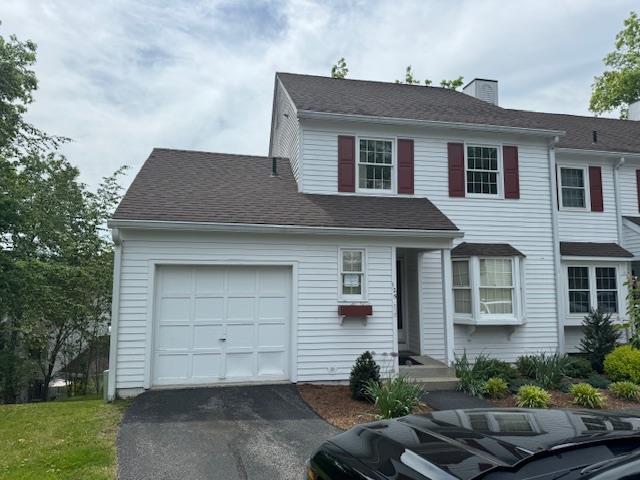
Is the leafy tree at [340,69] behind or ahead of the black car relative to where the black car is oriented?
ahead

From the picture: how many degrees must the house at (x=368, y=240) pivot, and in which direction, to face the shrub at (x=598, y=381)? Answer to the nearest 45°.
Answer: approximately 90° to its left

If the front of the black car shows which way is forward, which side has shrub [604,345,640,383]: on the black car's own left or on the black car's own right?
on the black car's own right

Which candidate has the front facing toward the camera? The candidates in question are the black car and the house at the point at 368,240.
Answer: the house

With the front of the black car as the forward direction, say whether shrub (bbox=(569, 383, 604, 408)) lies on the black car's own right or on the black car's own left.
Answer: on the black car's own right

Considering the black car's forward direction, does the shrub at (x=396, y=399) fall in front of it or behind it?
in front

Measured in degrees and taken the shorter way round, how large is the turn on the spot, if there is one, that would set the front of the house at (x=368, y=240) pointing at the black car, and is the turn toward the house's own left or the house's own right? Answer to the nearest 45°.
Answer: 0° — it already faces it

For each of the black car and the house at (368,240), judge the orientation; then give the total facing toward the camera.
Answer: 1

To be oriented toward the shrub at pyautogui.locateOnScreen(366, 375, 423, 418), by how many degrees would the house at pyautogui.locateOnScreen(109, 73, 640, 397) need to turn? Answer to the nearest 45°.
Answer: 0° — it already faces it

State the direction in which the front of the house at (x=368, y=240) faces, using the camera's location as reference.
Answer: facing the viewer

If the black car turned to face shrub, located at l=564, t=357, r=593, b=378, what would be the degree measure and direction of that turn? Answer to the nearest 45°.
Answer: approximately 45° to its right

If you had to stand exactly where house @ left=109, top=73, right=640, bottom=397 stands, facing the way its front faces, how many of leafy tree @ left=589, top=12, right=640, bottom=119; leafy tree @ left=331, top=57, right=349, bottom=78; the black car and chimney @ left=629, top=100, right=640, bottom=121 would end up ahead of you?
1

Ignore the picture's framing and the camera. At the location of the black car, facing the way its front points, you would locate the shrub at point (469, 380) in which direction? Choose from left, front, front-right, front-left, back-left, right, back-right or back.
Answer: front-right

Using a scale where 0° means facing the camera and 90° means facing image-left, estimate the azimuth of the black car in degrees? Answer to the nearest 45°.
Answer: approximately 135°

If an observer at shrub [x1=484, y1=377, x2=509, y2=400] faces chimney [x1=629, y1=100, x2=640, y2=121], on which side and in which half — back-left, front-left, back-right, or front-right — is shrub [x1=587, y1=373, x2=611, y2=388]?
front-right

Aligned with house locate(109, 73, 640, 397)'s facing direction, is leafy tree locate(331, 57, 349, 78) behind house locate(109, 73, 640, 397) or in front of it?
behind
